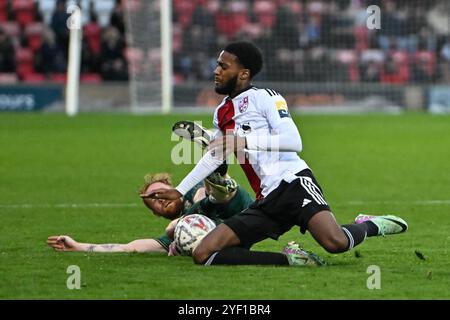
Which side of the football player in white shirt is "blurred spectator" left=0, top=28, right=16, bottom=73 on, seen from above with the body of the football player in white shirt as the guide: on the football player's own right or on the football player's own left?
on the football player's own right

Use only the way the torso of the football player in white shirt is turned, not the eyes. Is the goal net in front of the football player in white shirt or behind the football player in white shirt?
behind

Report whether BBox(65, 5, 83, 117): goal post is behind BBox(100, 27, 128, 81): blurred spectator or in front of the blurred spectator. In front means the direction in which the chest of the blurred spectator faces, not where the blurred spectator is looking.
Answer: in front

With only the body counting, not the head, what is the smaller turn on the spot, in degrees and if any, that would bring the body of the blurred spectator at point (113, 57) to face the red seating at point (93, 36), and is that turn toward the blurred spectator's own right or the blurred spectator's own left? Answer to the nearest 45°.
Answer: approximately 135° to the blurred spectator's own right

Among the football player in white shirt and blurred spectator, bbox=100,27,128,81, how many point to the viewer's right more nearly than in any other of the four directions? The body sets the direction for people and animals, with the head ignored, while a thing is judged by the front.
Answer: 0

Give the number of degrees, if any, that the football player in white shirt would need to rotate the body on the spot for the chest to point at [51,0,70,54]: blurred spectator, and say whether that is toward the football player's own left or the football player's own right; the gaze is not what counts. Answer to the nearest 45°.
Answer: approximately 135° to the football player's own right

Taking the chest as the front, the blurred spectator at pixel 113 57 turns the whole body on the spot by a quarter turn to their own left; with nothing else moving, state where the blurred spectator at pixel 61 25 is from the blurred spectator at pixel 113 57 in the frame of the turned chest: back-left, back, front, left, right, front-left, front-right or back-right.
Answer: back

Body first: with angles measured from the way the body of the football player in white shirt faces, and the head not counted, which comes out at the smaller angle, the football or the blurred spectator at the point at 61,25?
the football

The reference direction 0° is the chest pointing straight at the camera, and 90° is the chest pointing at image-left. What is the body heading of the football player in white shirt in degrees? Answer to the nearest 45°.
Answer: approximately 45°

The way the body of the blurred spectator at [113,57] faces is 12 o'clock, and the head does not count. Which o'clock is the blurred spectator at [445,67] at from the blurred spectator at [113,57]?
the blurred spectator at [445,67] is roughly at 9 o'clock from the blurred spectator at [113,57].

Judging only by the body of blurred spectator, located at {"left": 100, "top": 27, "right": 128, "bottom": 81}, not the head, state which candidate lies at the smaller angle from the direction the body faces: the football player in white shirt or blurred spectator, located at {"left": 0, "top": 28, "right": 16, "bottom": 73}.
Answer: the football player in white shirt

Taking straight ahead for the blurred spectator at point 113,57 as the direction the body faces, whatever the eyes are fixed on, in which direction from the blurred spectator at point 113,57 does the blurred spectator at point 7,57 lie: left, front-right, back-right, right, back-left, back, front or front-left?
right

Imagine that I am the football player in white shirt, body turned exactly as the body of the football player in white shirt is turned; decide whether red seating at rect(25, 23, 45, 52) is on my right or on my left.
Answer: on my right

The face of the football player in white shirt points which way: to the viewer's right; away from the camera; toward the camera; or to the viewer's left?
to the viewer's left

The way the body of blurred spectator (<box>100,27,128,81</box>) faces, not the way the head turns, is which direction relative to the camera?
toward the camera
